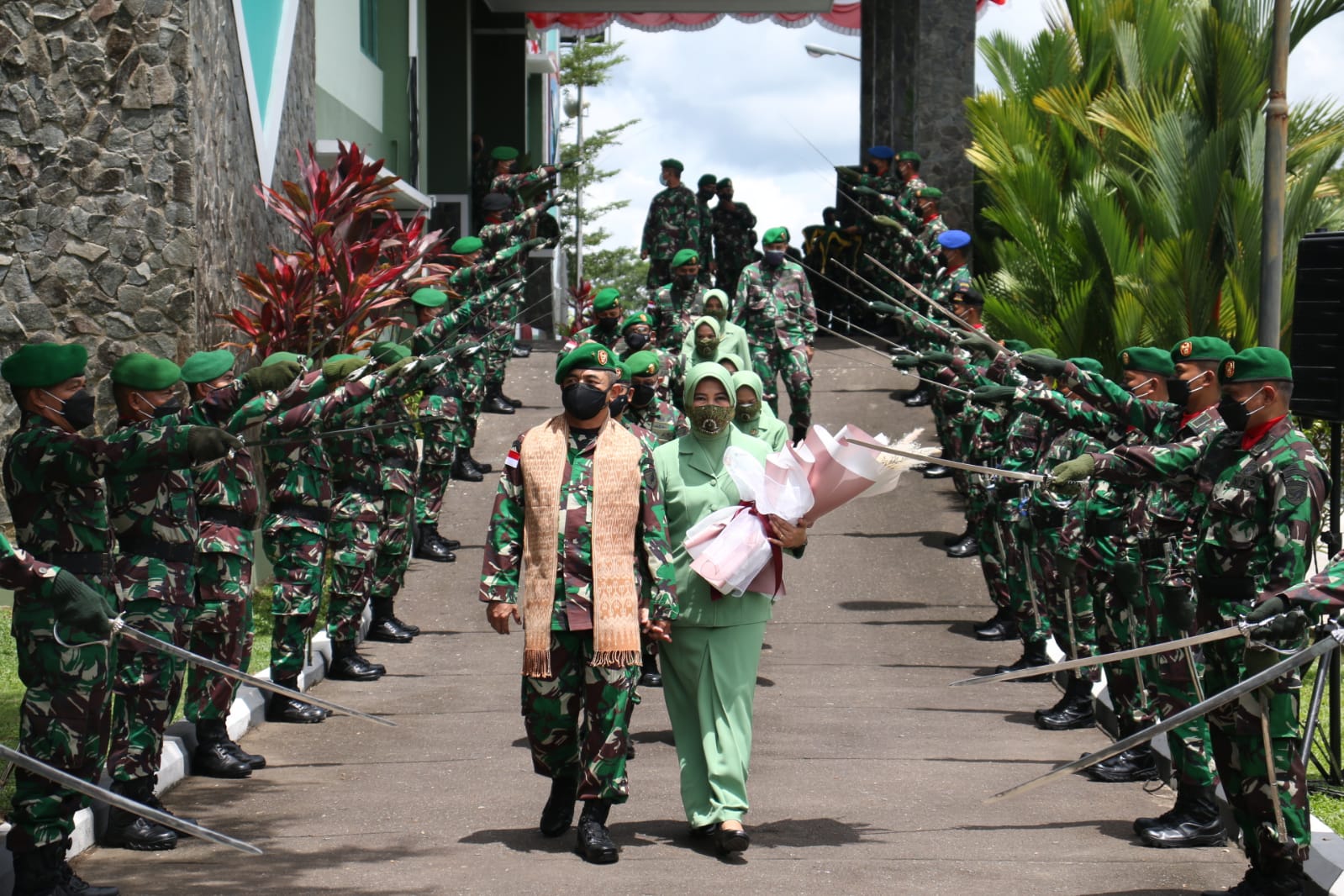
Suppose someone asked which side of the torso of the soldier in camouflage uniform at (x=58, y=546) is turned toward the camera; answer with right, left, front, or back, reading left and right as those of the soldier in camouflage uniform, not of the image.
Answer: right

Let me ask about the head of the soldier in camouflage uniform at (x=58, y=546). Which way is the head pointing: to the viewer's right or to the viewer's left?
to the viewer's right

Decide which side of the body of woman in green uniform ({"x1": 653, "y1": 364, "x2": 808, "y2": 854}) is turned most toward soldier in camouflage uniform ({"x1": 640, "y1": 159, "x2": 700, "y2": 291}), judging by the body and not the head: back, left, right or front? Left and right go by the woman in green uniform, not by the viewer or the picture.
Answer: back

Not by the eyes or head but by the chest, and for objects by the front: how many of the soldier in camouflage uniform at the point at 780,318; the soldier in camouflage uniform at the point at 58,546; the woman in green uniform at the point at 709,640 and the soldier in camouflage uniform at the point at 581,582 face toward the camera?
3

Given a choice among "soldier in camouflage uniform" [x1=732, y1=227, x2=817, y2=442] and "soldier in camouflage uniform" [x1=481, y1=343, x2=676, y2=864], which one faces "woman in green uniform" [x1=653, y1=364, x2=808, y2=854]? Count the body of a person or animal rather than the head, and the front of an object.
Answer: "soldier in camouflage uniform" [x1=732, y1=227, x2=817, y2=442]

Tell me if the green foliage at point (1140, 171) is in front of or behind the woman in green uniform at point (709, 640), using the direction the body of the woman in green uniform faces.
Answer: behind

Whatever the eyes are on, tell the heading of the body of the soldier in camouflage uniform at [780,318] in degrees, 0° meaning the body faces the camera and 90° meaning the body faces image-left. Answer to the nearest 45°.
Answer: approximately 0°

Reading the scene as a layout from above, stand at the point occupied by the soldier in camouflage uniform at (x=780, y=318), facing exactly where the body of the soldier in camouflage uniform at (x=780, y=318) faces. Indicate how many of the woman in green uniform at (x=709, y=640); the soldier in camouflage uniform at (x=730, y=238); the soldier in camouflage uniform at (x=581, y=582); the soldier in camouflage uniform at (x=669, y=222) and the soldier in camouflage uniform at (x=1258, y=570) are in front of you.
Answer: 3

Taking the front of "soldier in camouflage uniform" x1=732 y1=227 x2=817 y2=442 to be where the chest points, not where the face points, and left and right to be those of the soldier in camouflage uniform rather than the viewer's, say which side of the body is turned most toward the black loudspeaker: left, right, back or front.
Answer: front

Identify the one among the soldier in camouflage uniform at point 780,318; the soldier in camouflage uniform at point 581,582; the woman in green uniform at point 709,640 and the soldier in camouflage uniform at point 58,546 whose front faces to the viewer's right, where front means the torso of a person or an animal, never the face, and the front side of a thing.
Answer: the soldier in camouflage uniform at point 58,546
